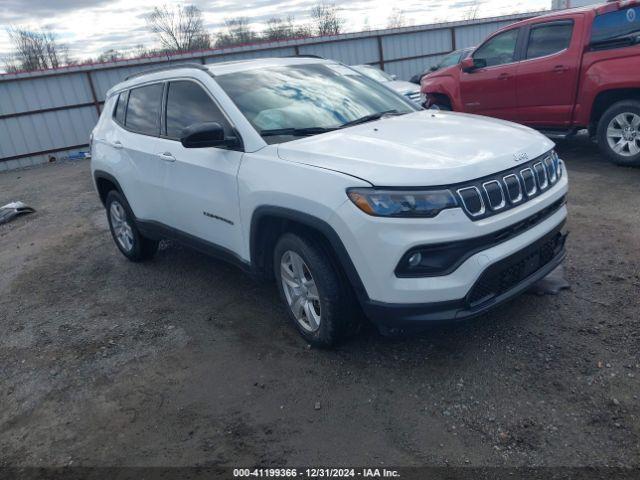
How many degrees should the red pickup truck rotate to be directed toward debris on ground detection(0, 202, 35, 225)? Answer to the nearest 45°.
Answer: approximately 45° to its left

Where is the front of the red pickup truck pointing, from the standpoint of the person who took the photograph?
facing away from the viewer and to the left of the viewer

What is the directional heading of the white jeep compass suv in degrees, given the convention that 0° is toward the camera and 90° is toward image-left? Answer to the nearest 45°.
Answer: approximately 315°

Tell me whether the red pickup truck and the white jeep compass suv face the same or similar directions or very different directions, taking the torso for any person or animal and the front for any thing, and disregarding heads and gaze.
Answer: very different directions

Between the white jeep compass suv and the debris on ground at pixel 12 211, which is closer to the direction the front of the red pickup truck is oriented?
the debris on ground

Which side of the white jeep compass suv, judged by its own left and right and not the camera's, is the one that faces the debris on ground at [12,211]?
back

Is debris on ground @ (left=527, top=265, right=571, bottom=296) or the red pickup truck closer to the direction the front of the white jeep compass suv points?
the debris on ground

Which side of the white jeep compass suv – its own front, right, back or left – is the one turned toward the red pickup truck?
left
